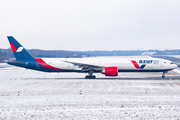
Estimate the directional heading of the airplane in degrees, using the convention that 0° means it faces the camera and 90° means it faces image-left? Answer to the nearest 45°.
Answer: approximately 270°
